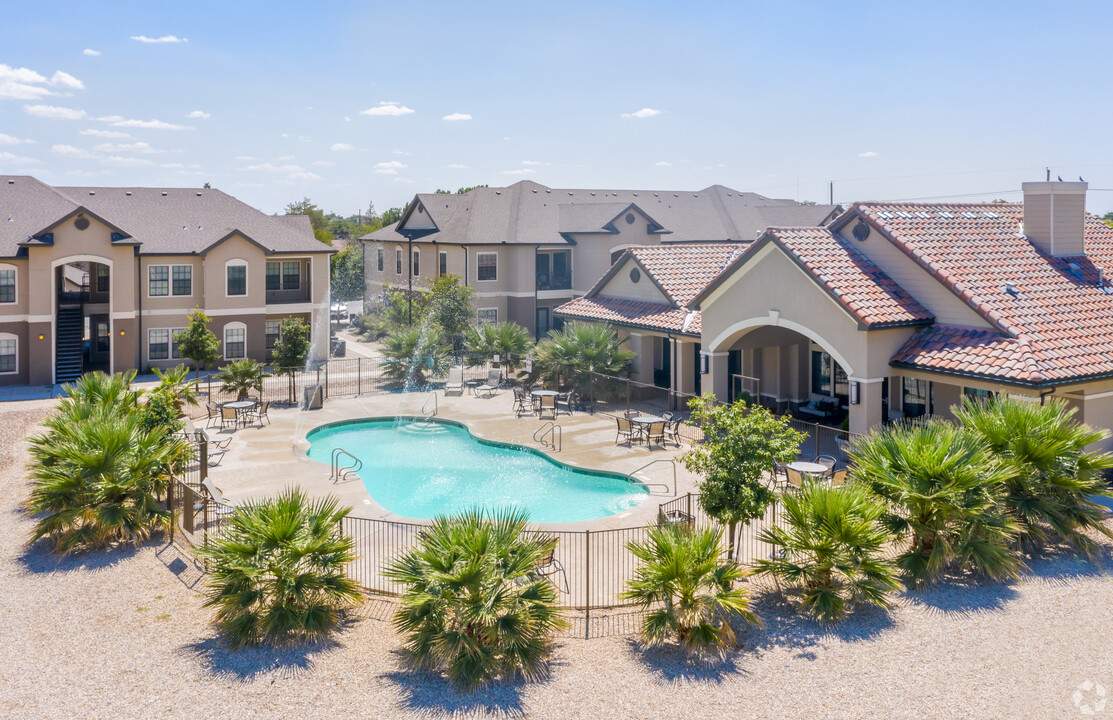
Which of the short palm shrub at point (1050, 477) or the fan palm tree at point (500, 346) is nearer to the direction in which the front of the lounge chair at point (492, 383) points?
the short palm shrub

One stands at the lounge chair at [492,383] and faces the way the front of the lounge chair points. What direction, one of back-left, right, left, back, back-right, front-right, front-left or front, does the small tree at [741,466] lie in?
front-left

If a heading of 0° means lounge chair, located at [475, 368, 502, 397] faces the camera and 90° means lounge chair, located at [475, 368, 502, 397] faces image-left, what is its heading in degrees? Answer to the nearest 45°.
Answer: approximately 45°

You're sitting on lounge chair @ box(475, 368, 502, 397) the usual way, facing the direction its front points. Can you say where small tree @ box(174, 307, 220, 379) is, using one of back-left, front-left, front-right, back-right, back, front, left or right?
front-right

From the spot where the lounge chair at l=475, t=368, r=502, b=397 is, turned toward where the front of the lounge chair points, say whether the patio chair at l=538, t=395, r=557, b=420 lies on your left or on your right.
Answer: on your left

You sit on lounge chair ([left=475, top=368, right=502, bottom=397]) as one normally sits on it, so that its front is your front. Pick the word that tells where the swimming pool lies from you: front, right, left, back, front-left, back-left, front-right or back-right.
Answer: front-left

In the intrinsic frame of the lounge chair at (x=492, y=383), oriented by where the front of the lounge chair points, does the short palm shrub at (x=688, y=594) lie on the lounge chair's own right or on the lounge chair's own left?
on the lounge chair's own left

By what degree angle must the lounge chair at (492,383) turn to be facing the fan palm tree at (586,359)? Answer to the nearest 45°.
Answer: approximately 90° to its left

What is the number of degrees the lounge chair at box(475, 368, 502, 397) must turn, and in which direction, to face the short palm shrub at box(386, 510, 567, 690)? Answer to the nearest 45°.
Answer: approximately 45° to its left

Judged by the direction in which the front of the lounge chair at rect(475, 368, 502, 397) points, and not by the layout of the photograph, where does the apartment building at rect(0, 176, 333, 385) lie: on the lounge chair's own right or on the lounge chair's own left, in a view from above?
on the lounge chair's own right

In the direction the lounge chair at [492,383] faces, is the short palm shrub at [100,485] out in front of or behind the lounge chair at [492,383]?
in front
